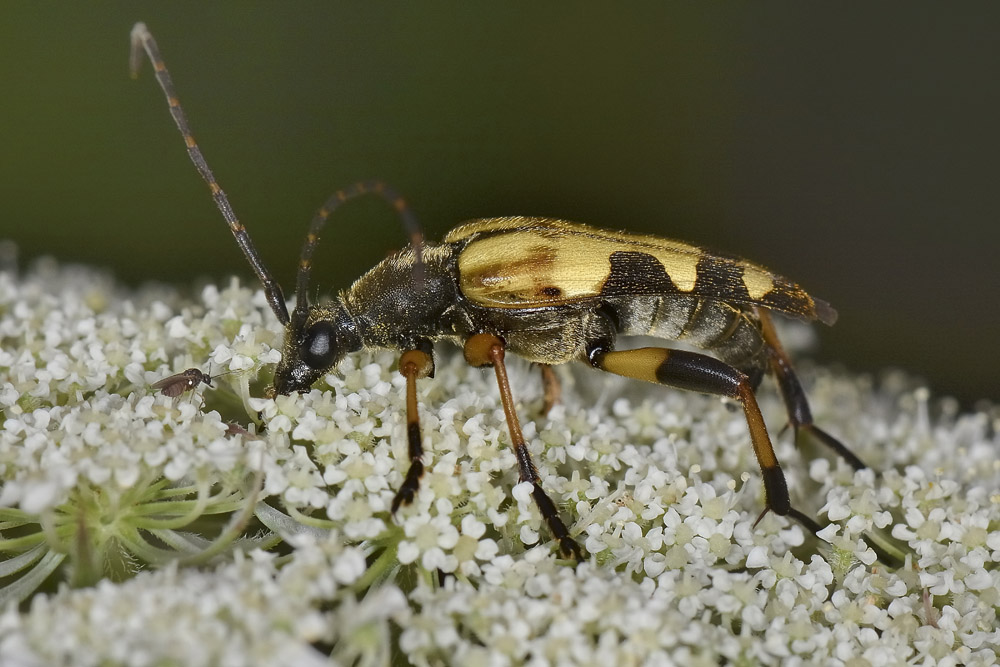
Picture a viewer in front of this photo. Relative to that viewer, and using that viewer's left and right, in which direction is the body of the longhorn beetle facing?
facing to the left of the viewer
